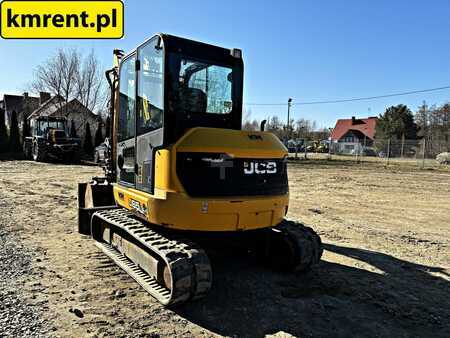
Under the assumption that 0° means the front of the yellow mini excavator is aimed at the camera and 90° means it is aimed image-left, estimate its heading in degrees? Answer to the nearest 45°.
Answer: approximately 135°

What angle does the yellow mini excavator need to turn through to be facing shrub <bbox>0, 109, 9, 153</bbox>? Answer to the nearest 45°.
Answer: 0° — it already faces it

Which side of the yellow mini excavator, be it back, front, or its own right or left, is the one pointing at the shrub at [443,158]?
right

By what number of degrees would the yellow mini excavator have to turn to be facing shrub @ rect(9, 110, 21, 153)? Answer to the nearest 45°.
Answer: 0° — it already faces it

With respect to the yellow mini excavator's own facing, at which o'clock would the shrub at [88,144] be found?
The shrub is roughly at 1 o'clock from the yellow mini excavator.

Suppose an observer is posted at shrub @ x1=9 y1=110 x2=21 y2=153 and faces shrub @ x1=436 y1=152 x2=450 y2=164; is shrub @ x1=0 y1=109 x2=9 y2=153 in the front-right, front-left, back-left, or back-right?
back-right
